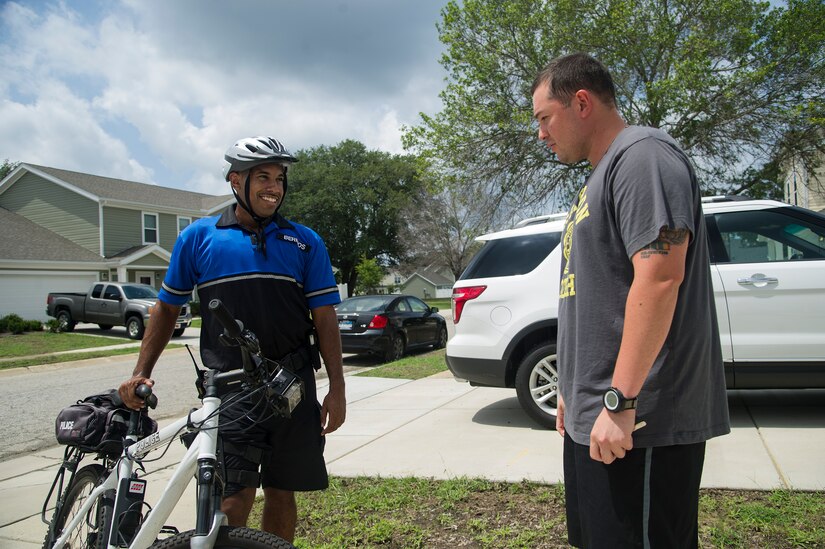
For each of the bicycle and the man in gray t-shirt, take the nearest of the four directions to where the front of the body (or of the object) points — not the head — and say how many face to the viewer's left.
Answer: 1

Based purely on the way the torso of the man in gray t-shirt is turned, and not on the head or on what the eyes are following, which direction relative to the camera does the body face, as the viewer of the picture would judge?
to the viewer's left

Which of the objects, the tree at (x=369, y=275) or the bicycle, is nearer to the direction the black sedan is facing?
the tree

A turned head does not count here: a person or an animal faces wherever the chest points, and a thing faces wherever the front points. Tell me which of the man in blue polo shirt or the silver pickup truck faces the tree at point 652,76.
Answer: the silver pickup truck

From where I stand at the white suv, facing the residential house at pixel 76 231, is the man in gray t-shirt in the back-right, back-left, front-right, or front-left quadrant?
back-left

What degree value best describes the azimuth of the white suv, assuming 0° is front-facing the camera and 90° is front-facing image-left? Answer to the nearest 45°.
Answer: approximately 270°

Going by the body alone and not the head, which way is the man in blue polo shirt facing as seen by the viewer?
toward the camera

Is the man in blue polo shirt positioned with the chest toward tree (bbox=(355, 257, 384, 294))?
no

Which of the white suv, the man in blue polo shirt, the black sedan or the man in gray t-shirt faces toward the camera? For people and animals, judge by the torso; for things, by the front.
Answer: the man in blue polo shirt

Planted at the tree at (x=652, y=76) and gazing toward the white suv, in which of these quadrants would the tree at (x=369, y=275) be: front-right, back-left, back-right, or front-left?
back-right

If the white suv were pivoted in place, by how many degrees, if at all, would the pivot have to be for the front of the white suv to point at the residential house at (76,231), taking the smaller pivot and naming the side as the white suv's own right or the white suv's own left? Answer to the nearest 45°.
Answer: approximately 135° to the white suv's own left

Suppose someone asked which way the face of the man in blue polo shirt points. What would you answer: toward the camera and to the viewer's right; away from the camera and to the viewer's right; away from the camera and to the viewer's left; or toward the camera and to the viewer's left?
toward the camera and to the viewer's right

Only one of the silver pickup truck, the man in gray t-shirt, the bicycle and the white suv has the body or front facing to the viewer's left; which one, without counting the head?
the man in gray t-shirt

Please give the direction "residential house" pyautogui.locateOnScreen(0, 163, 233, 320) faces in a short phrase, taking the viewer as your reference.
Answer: facing the viewer and to the right of the viewer

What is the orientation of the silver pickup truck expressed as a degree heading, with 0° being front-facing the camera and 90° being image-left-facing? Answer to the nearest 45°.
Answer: approximately 315°

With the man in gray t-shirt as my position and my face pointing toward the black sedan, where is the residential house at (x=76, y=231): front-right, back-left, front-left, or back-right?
front-left

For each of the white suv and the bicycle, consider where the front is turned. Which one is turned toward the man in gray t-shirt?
the bicycle

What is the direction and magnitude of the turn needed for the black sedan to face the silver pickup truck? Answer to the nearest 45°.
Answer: approximately 90° to its left
